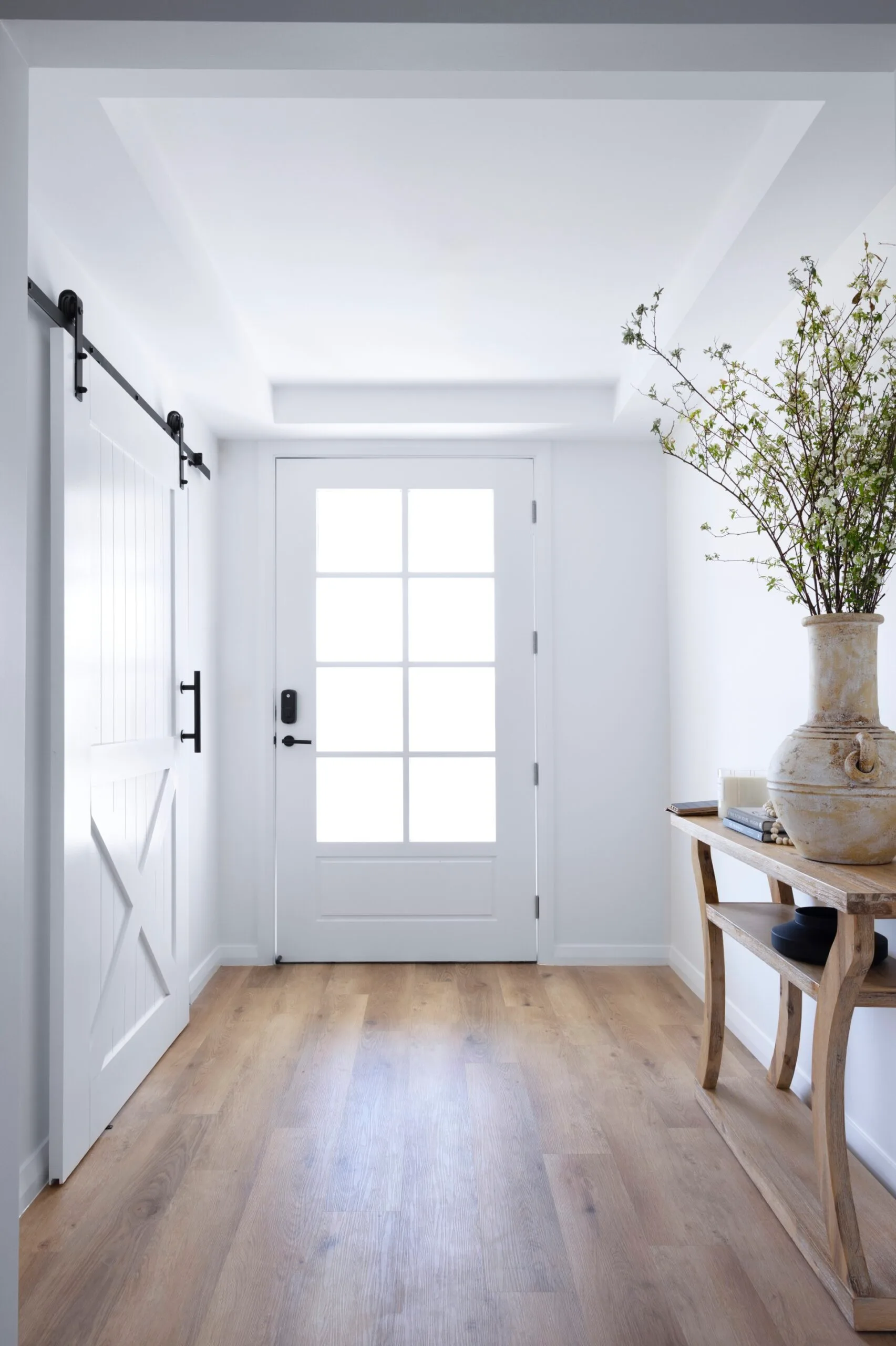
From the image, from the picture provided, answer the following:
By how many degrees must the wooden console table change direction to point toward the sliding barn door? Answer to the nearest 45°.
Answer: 0° — it already faces it

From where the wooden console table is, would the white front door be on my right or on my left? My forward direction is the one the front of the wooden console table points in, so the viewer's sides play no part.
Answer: on my right

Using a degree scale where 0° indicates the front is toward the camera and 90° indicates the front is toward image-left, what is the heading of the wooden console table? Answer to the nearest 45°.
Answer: approximately 90°
